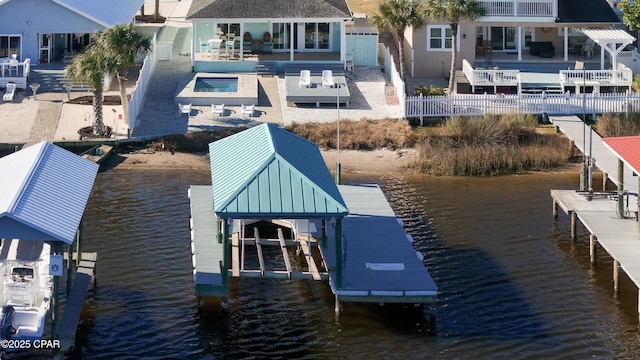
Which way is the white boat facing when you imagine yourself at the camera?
facing away from the viewer

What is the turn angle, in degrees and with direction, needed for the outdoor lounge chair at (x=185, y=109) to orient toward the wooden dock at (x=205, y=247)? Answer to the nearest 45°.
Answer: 0° — it already faces it

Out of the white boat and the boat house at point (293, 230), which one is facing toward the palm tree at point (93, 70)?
the white boat

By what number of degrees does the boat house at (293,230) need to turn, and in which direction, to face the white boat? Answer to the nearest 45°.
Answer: approximately 45° to its right

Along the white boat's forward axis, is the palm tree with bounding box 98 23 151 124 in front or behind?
in front

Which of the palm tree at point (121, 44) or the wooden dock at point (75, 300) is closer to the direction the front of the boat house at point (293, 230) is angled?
the wooden dock

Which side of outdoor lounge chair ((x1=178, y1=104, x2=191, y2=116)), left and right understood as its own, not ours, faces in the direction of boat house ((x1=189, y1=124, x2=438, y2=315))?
front

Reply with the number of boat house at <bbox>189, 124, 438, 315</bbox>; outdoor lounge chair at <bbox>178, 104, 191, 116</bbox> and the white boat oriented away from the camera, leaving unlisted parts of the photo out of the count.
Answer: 1

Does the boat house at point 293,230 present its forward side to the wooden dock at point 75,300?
no

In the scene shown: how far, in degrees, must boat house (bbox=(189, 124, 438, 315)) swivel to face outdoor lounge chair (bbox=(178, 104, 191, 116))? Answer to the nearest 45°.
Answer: approximately 180°

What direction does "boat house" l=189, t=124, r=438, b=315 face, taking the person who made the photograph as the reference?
facing the viewer

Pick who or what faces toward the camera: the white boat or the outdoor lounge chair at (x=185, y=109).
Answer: the outdoor lounge chair

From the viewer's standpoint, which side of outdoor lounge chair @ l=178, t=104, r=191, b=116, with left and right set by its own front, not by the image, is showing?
front

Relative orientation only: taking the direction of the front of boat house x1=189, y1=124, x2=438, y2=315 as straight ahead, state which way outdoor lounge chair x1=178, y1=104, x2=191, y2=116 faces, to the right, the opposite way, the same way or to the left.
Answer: the same way

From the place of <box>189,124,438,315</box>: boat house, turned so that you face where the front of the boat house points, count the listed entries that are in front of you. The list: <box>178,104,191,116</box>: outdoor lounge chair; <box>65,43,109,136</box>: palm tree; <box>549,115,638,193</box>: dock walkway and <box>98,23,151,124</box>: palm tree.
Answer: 0
